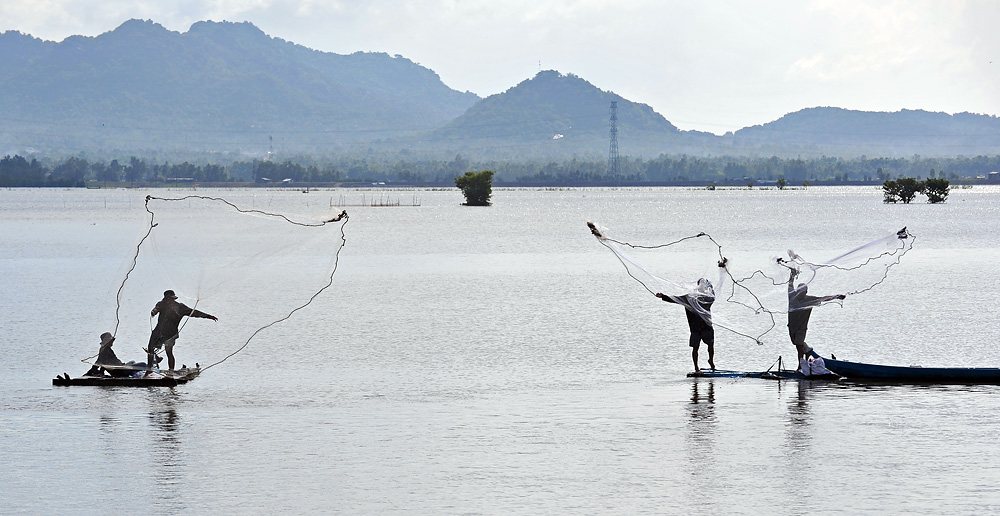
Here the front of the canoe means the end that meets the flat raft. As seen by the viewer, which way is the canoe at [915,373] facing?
to the viewer's left

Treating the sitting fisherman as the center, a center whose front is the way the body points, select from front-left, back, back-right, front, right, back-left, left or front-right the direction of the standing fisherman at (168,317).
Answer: front-right

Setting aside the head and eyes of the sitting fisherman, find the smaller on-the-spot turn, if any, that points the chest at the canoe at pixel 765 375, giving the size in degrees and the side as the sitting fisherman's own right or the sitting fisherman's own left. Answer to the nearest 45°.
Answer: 0° — they already face it

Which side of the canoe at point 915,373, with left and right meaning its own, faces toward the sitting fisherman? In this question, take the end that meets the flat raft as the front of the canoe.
front

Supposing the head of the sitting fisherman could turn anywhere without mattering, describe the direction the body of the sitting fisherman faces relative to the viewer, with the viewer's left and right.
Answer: facing to the right of the viewer

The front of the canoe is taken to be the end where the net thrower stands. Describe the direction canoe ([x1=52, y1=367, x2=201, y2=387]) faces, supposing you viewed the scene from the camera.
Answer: facing to the right of the viewer

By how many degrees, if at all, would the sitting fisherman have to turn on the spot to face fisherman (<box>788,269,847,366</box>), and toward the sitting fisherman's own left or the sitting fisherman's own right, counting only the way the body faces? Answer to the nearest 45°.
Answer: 0° — they already face them

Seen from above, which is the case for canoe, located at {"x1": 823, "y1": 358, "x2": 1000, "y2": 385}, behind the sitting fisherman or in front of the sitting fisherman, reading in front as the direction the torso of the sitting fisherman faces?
in front
